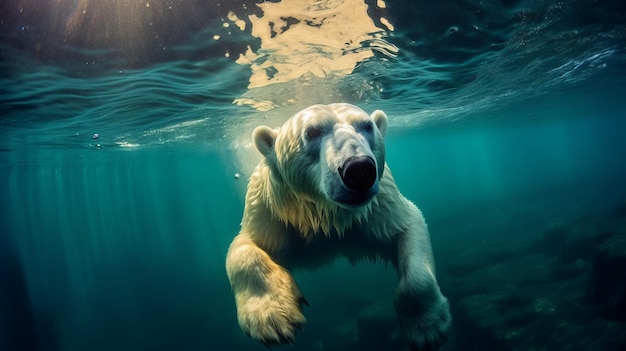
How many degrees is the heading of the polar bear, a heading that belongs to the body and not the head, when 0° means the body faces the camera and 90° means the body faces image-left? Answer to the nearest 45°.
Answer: approximately 0°

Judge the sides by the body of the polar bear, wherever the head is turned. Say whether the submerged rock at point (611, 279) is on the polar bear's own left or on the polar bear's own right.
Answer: on the polar bear's own left
